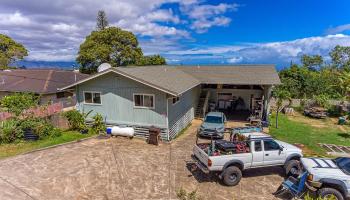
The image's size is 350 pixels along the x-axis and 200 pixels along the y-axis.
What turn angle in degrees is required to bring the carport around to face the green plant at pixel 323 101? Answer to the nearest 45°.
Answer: approximately 90° to its left

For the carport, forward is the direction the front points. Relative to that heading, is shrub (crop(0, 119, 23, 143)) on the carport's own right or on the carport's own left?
on the carport's own right

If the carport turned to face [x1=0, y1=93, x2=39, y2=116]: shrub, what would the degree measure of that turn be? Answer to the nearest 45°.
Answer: approximately 45° to its right

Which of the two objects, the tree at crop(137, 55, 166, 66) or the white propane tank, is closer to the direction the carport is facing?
the white propane tank

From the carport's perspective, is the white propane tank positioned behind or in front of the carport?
in front

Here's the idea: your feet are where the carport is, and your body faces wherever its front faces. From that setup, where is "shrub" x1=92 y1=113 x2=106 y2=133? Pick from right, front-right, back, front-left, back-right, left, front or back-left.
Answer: front-right

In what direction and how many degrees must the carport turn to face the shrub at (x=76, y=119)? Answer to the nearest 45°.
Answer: approximately 45° to its right

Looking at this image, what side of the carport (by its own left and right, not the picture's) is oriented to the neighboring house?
right

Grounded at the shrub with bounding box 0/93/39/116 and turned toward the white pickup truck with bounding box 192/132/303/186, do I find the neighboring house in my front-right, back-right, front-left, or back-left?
back-left

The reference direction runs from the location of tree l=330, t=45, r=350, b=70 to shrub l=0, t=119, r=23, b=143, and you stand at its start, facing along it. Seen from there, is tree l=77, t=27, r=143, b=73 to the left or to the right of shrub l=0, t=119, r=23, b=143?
right

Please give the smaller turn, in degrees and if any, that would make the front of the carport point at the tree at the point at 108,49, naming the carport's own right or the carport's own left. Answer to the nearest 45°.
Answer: approximately 135° to the carport's own right

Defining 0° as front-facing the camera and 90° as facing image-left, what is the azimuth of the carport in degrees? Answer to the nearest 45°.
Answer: approximately 0°

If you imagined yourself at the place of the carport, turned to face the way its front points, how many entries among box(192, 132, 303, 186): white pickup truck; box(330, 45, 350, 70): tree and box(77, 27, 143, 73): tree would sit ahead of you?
1

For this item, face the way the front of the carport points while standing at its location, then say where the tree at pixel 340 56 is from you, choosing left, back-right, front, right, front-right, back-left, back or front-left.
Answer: back-left

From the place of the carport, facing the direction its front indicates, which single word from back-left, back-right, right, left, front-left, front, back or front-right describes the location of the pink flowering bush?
front-right

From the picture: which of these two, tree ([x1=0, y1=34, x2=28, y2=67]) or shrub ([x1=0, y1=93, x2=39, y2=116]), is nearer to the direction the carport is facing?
the shrub
